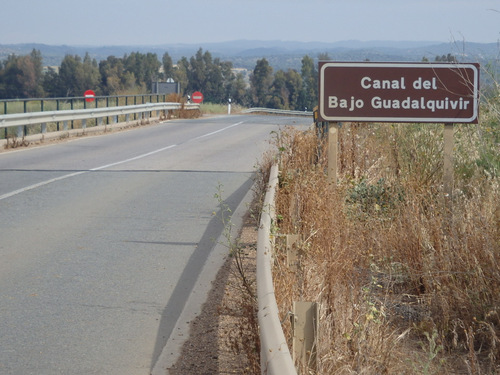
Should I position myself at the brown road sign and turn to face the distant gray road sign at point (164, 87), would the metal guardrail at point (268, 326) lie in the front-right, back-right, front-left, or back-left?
back-left

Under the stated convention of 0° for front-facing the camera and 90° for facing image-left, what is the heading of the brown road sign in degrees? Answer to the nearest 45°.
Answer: approximately 0°

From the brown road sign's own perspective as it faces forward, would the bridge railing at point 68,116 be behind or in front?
behind

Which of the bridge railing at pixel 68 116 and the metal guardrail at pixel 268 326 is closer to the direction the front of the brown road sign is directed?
the metal guardrail

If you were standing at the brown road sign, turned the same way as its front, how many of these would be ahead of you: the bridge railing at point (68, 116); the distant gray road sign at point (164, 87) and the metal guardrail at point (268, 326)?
1

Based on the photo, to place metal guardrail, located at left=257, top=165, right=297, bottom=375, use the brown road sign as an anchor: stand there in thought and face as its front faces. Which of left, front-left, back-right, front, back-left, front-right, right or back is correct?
front

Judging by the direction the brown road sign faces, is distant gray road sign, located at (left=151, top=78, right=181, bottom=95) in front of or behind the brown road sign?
behind
